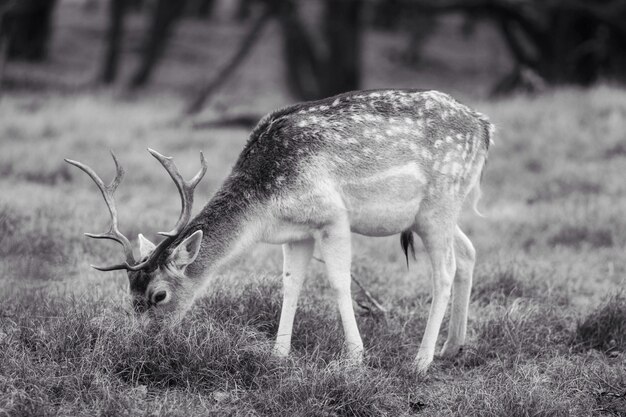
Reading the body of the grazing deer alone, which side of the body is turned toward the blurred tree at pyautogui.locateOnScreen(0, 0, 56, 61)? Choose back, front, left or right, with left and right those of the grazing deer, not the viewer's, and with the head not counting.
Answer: right

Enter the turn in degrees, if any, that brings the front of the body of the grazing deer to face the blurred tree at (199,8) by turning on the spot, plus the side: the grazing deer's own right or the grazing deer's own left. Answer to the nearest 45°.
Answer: approximately 90° to the grazing deer's own right

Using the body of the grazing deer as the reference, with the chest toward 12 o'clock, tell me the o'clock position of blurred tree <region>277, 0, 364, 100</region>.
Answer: The blurred tree is roughly at 3 o'clock from the grazing deer.

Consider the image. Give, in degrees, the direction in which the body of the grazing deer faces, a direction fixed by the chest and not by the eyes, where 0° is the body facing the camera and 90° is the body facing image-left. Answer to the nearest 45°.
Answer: approximately 90°

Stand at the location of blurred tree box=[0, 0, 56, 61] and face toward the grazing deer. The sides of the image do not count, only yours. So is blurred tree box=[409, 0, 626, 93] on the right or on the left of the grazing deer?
left

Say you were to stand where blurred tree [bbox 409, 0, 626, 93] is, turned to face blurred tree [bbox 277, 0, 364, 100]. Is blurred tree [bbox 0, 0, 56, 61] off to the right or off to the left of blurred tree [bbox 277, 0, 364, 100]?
right

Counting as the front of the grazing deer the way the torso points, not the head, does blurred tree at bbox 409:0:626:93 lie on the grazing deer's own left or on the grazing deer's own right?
on the grazing deer's own right
